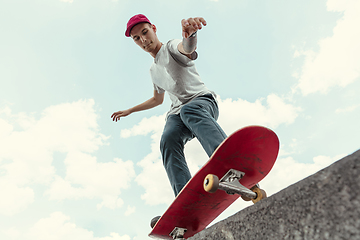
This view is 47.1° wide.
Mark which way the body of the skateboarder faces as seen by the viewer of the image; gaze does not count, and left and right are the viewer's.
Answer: facing the viewer and to the left of the viewer
